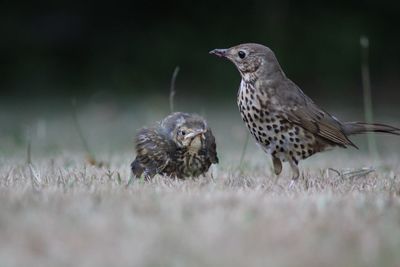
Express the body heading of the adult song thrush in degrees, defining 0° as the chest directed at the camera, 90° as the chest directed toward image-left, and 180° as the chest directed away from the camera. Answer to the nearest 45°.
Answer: approximately 90°

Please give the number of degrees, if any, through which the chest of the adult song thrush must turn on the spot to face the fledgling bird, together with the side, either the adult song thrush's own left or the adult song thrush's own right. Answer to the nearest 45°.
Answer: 0° — it already faces it

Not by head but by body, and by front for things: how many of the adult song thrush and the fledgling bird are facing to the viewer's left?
1

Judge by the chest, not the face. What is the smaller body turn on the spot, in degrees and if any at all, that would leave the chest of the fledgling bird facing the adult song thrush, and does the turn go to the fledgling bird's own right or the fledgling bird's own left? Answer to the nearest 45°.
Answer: approximately 45° to the fledgling bird's own left

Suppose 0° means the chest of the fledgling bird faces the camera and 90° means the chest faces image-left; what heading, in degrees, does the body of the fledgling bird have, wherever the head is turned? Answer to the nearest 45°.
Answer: approximately 315°
